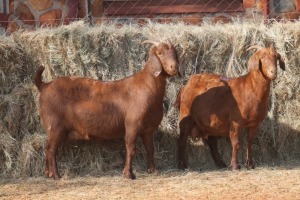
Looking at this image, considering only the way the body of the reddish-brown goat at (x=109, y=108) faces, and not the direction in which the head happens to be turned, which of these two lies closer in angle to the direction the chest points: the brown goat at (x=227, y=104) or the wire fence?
the brown goat

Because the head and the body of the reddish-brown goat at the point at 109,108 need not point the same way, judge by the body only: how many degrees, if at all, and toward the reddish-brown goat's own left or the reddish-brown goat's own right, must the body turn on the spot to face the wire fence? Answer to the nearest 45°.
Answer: approximately 90° to the reddish-brown goat's own left

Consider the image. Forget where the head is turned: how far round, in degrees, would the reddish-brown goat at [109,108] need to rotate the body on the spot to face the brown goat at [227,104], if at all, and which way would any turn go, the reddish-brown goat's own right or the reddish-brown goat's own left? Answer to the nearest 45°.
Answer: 0° — it already faces it

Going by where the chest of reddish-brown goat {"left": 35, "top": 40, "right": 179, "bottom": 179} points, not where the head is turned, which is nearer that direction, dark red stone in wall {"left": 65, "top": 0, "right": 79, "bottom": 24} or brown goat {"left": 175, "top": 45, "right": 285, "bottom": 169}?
the brown goat

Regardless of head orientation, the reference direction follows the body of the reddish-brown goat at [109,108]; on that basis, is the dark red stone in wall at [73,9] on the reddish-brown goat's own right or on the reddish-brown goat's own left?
on the reddish-brown goat's own left

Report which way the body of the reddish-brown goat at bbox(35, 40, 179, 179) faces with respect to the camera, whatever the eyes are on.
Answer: to the viewer's right
